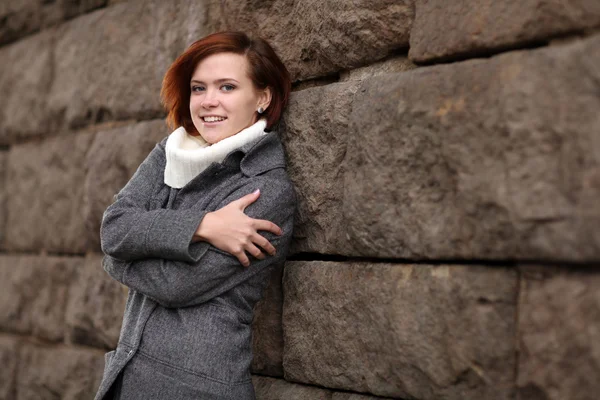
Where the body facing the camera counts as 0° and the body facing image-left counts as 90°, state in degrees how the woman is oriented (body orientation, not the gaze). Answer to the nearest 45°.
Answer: approximately 45°
